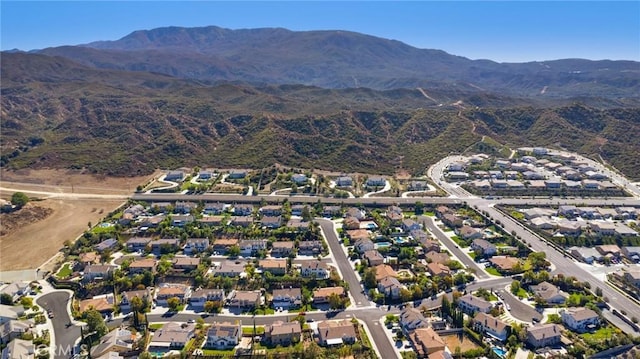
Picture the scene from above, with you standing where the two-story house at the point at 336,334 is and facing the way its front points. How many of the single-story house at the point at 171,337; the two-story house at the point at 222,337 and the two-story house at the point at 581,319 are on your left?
2

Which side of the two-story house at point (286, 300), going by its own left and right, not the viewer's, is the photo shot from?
front

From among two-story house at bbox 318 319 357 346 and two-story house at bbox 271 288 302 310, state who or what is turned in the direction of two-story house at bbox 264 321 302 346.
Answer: two-story house at bbox 271 288 302 310

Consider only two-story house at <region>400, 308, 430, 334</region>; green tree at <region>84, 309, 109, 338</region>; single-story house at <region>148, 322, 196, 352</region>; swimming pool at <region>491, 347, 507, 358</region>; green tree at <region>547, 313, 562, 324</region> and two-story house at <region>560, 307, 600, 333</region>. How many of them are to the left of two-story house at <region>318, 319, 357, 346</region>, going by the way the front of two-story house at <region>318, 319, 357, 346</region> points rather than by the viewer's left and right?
2

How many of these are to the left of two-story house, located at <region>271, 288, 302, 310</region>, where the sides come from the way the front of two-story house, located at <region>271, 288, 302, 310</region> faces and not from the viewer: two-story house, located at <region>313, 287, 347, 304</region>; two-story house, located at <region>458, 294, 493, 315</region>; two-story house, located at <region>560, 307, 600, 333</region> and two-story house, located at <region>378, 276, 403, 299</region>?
4

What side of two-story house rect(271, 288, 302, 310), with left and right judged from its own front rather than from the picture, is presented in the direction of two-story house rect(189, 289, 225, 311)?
right

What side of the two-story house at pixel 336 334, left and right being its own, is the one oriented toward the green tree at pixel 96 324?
left

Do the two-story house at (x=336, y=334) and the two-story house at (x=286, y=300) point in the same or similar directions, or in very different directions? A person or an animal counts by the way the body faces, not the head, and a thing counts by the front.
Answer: very different directions

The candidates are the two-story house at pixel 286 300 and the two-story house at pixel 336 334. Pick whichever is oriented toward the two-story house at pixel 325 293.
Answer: the two-story house at pixel 336 334

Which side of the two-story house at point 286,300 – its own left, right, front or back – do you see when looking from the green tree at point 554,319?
left

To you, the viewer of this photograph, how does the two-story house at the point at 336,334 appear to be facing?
facing away from the viewer

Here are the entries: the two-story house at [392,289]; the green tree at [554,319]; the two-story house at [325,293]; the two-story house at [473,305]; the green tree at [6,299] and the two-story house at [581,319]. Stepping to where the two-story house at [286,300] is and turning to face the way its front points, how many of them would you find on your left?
5

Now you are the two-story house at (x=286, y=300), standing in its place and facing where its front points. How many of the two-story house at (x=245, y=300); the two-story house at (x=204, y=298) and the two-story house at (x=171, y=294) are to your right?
3

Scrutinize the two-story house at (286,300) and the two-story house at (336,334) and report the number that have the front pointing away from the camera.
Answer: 1

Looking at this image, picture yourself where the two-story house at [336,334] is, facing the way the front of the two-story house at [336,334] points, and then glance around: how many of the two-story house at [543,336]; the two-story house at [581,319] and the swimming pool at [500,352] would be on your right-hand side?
3

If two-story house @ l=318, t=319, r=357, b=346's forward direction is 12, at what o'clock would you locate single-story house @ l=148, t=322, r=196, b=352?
single-story house @ l=148, t=322, r=196, b=352 is roughly at 9 o'clock from two-story house @ l=318, t=319, r=357, b=346.

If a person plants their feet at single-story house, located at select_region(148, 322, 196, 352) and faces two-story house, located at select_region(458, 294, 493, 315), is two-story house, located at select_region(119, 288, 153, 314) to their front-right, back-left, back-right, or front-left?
back-left
